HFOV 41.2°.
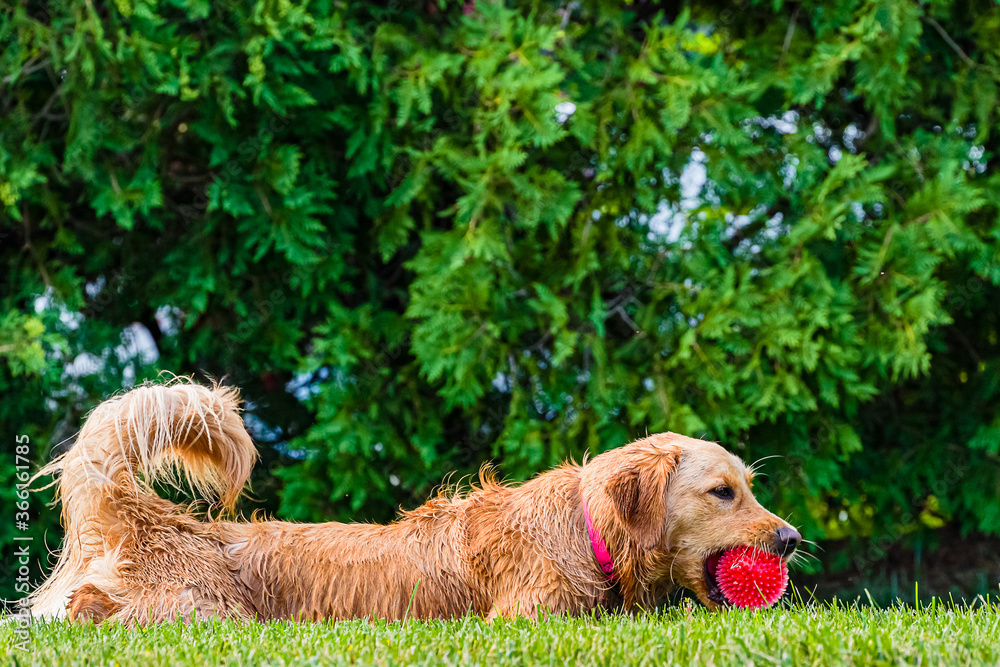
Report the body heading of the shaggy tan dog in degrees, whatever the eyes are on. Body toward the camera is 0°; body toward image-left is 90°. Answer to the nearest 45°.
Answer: approximately 270°
